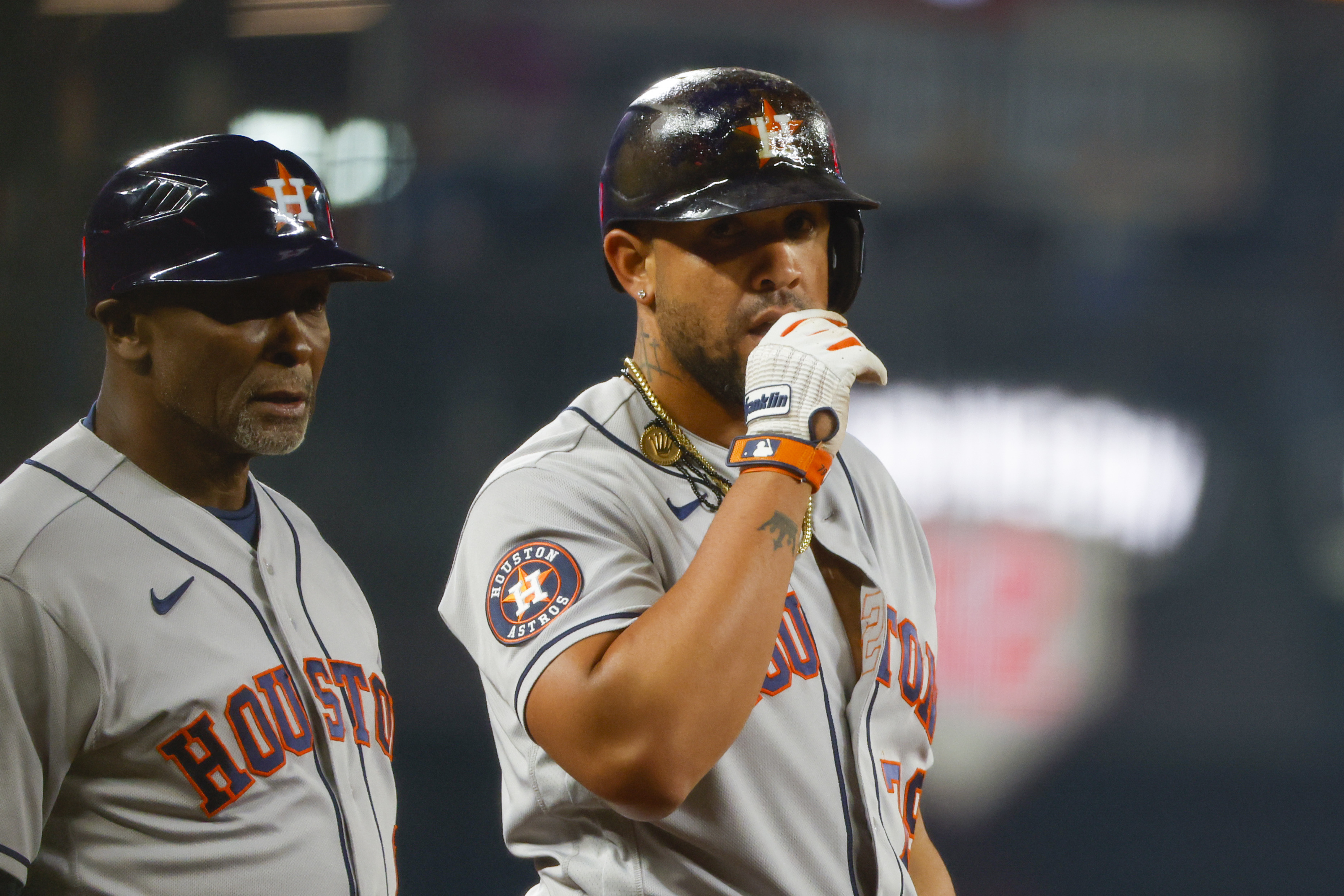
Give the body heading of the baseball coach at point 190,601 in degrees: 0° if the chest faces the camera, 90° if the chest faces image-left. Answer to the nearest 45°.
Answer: approximately 315°

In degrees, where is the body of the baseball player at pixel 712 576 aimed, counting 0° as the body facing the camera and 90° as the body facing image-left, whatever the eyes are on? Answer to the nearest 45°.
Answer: approximately 315°
